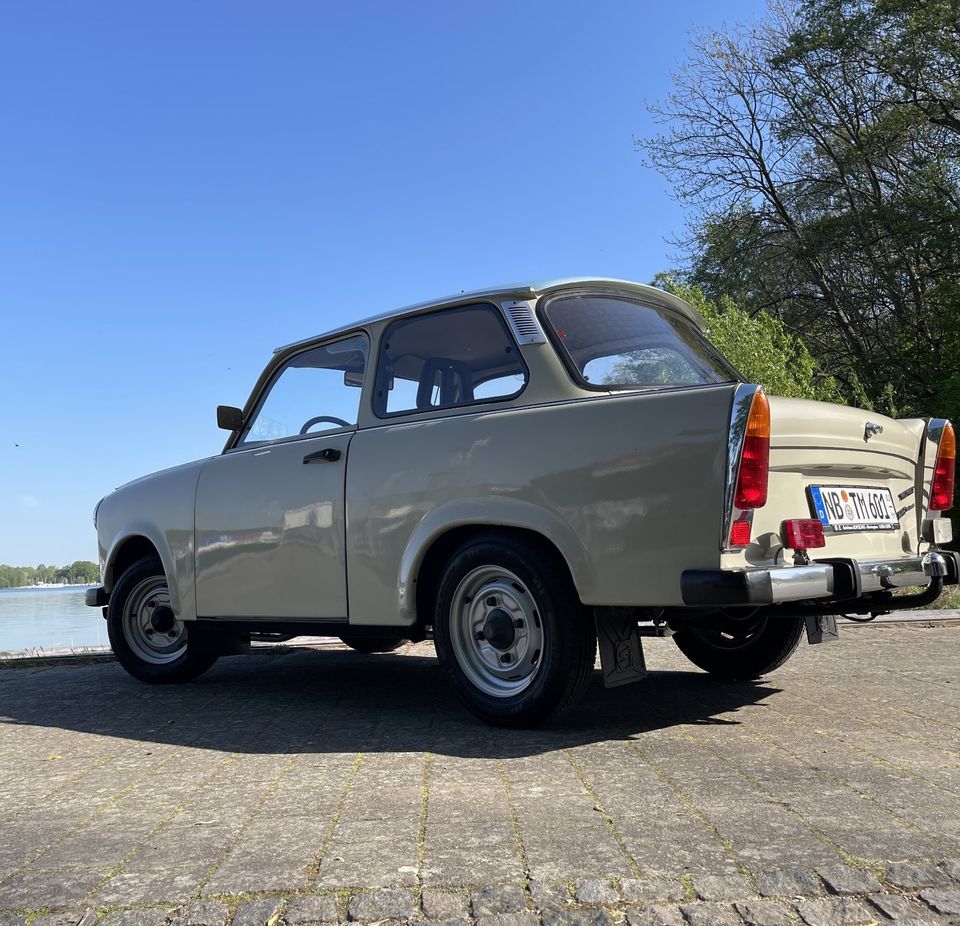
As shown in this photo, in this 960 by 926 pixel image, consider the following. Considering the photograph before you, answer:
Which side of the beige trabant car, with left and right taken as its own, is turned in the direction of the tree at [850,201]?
right

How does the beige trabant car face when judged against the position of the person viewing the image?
facing away from the viewer and to the left of the viewer
